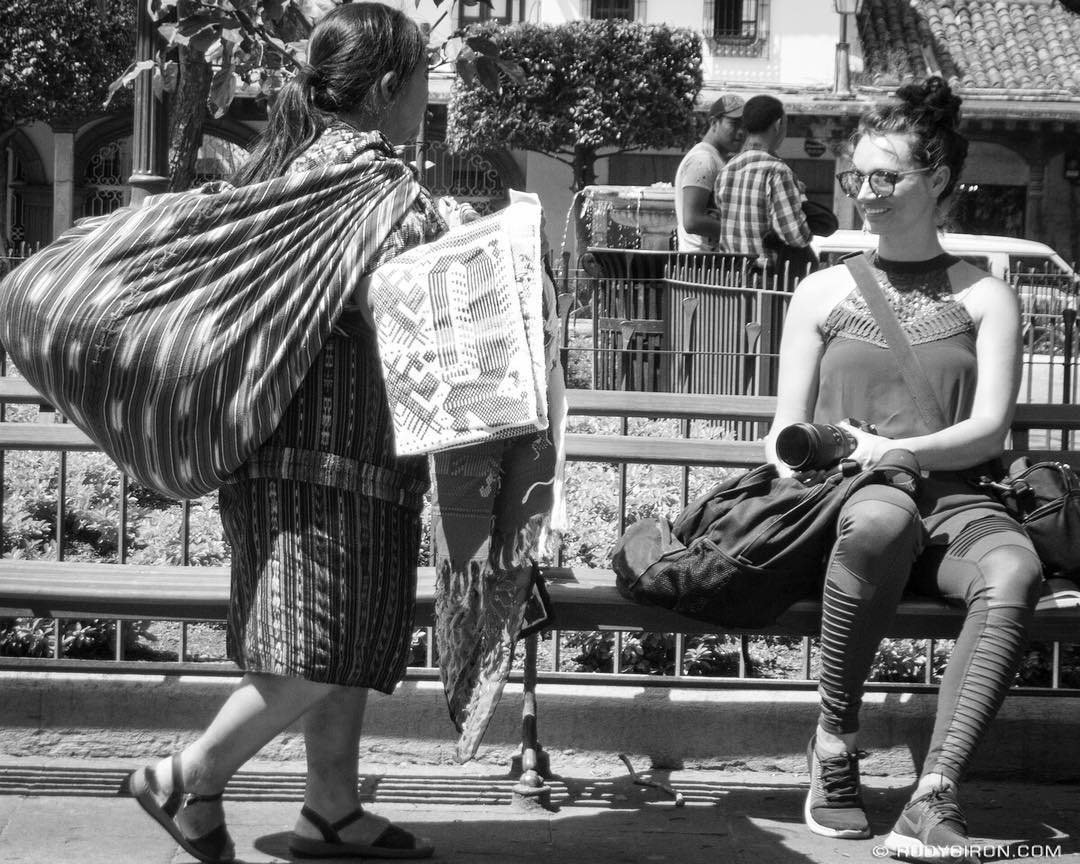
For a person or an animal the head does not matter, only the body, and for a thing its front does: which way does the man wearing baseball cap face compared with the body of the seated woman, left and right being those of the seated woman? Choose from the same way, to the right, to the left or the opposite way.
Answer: to the left

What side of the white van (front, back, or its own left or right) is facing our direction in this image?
right

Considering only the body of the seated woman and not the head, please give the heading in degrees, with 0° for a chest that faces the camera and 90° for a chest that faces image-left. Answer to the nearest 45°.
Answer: approximately 0°

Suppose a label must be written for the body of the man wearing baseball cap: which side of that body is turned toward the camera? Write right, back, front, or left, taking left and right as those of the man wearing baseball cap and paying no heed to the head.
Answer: right

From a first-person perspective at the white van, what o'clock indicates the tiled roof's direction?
The tiled roof is roughly at 9 o'clock from the white van.

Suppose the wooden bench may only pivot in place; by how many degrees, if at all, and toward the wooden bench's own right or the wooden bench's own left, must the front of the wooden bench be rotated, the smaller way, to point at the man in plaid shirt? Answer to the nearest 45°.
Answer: approximately 180°

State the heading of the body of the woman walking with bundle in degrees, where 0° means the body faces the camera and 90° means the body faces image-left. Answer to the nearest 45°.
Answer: approximately 270°

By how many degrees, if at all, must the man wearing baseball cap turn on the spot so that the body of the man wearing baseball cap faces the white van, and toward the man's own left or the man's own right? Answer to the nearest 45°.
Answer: approximately 45° to the man's own left

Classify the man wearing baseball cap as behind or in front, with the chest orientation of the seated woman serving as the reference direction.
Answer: behind

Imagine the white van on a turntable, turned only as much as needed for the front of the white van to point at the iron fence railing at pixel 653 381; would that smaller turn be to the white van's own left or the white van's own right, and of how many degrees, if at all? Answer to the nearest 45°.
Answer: approximately 90° to the white van's own right
